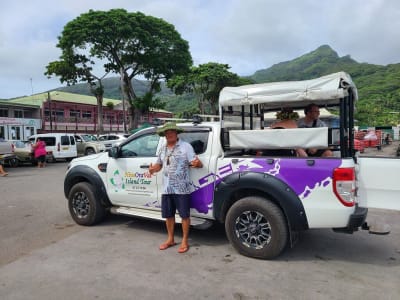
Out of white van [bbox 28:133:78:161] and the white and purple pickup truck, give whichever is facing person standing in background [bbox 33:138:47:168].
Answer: the white and purple pickup truck

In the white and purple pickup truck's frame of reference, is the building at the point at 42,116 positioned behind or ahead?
ahead

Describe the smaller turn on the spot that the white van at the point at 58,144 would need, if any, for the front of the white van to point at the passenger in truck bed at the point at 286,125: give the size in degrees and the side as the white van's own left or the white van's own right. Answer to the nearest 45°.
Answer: approximately 135° to the white van's own left

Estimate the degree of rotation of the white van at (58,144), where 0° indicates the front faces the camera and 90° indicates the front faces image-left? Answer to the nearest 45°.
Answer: approximately 135°

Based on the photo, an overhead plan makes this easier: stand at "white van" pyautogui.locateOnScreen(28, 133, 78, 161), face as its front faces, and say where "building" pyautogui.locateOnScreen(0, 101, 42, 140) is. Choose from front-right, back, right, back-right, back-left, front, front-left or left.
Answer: front-right

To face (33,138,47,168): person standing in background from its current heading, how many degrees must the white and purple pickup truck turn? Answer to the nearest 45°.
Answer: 0° — it already faces them

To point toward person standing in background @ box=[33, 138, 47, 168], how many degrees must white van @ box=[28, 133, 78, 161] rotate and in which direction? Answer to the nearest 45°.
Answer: approximately 135° to its left

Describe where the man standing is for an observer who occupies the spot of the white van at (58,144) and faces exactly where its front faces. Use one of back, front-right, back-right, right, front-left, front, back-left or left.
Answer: back-left

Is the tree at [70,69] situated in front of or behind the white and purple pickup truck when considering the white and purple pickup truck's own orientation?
in front

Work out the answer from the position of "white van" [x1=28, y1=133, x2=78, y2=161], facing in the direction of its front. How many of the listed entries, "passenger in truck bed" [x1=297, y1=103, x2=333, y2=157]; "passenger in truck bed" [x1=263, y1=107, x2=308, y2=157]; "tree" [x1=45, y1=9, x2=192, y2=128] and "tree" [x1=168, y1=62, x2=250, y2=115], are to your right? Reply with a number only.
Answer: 2
